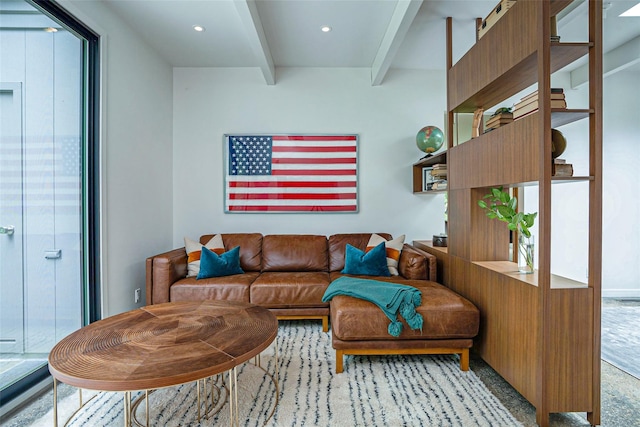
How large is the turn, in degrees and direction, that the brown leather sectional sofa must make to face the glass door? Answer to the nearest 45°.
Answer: approximately 90° to its right

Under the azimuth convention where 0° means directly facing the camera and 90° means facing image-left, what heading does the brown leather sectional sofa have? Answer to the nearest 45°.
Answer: approximately 0°

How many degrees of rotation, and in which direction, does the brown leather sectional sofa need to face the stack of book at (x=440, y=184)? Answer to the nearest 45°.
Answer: approximately 90° to its left

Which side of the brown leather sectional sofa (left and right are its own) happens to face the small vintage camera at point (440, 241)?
left

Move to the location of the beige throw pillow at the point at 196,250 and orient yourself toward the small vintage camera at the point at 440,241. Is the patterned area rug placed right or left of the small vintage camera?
right

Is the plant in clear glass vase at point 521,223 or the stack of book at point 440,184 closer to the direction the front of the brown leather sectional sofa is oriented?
the plant in clear glass vase

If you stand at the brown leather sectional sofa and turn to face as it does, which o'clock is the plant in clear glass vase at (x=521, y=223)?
The plant in clear glass vase is roughly at 10 o'clock from the brown leather sectional sofa.
